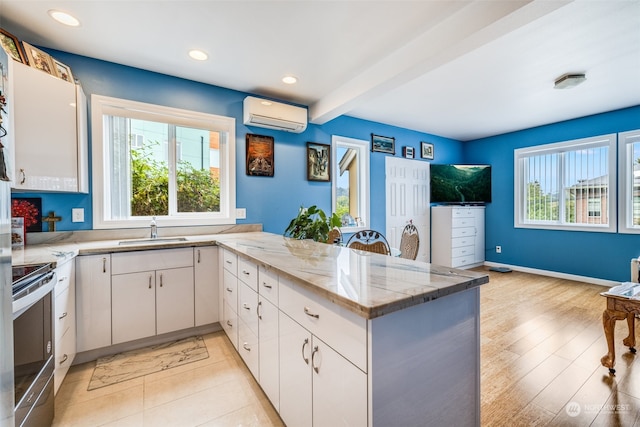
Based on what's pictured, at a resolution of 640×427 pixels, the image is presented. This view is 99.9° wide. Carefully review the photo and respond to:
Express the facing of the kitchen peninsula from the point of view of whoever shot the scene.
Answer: facing the viewer and to the left of the viewer

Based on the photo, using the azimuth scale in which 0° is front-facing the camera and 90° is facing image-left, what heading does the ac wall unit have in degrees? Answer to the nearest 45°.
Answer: approximately 315°

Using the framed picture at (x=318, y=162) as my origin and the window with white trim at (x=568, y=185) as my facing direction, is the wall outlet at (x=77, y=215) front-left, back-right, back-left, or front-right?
back-right

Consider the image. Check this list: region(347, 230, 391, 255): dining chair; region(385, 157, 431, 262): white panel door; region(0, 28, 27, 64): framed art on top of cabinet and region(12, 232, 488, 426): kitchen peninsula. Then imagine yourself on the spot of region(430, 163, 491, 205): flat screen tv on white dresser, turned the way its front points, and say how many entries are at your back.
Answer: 0

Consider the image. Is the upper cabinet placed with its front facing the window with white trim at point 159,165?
no

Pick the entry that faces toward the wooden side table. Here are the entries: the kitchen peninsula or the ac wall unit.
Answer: the ac wall unit

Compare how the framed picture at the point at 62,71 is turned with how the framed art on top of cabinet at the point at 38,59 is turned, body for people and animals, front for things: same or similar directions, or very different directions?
same or similar directions

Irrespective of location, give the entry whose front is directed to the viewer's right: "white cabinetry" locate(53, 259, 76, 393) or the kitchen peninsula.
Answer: the white cabinetry

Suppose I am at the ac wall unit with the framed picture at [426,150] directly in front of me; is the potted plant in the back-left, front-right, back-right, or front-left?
front-right

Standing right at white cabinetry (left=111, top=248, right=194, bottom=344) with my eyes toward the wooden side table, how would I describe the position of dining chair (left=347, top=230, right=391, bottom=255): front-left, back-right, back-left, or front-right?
front-left

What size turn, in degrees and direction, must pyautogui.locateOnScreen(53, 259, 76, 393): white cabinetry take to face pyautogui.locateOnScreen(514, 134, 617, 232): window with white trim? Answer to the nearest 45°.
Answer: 0° — it already faces it

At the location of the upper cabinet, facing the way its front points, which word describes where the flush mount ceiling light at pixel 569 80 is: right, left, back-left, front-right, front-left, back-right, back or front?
front

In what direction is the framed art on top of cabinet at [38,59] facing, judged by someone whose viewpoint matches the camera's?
facing the viewer and to the right of the viewer

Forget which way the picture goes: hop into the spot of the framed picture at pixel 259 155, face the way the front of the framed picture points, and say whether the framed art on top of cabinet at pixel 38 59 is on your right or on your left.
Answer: on your right

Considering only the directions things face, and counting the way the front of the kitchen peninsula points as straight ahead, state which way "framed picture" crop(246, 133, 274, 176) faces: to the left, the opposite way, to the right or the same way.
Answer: to the left

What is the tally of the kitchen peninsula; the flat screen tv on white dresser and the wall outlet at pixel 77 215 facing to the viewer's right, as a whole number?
0

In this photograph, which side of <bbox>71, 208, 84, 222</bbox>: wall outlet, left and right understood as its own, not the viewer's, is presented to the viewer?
front
